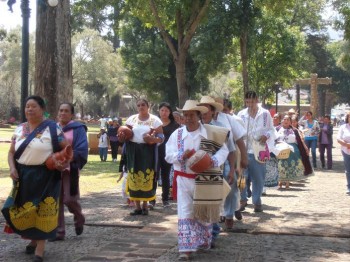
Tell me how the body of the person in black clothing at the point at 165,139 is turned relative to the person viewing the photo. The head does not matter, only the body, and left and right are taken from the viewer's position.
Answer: facing the viewer

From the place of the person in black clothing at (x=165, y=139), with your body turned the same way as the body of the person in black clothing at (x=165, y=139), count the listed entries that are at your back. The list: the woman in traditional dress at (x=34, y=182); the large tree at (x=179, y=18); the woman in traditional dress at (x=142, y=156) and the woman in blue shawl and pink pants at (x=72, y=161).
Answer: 1

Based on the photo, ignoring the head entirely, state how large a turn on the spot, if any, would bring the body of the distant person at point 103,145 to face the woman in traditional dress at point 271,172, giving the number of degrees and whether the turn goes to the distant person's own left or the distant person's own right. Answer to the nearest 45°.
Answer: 0° — they already face them

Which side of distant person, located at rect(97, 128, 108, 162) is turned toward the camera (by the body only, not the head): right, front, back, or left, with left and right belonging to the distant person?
front

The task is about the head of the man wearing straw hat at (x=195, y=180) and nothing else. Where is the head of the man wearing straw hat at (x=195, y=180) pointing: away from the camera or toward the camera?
toward the camera

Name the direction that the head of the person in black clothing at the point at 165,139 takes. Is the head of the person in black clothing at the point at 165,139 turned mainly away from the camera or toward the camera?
toward the camera

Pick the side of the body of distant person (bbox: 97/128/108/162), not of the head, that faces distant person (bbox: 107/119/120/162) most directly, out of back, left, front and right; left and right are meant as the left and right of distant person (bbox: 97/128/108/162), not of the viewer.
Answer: left

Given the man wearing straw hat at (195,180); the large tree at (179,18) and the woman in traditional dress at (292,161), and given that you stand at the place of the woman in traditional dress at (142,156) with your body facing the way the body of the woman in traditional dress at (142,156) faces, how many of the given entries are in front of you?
1

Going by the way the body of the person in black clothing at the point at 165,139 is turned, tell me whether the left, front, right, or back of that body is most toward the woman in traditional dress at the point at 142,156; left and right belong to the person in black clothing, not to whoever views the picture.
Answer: front
